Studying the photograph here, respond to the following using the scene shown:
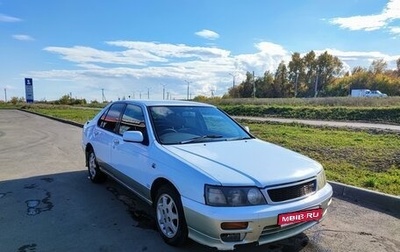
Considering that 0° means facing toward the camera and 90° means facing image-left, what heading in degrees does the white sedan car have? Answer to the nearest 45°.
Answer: approximately 315°

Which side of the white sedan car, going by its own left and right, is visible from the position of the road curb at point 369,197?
left
